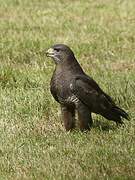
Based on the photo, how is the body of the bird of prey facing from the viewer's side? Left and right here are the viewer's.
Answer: facing the viewer and to the left of the viewer
